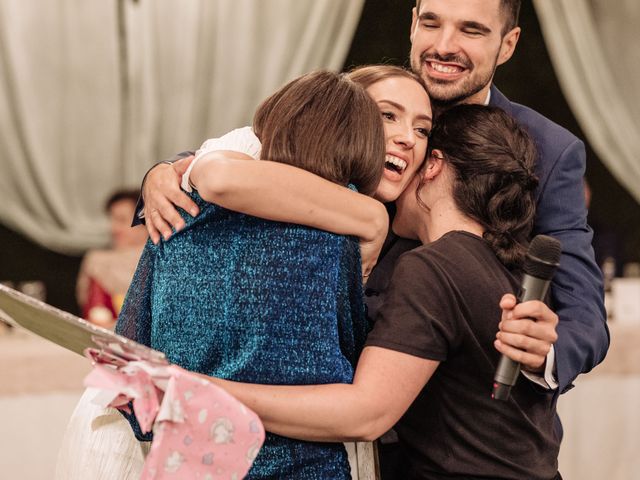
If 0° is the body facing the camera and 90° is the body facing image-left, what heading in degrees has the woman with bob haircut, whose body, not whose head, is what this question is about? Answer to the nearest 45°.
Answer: approximately 180°

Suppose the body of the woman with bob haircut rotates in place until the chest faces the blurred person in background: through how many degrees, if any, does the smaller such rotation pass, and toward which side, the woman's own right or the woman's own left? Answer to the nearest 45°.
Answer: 0° — they already face them

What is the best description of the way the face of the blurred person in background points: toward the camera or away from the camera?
toward the camera
